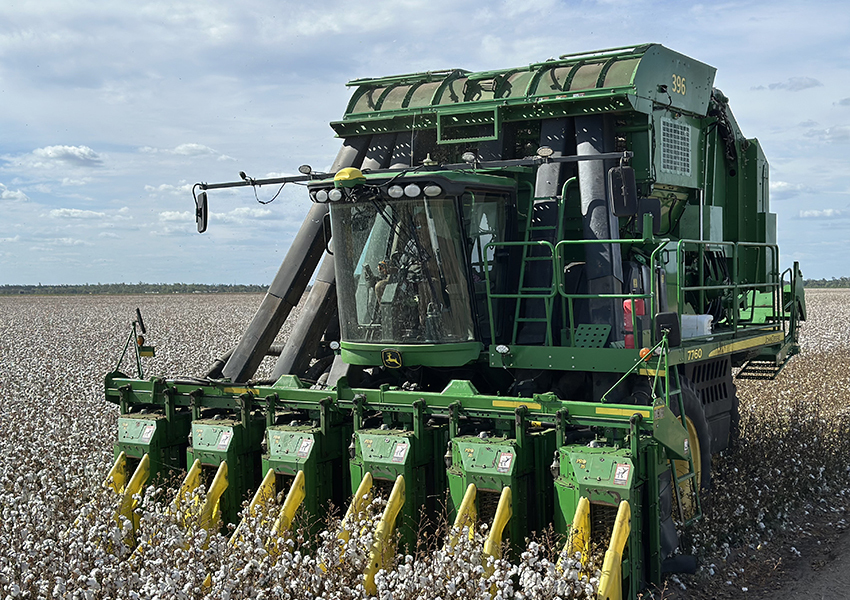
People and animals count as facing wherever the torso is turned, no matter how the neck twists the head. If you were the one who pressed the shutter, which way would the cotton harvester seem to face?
facing the viewer and to the left of the viewer
